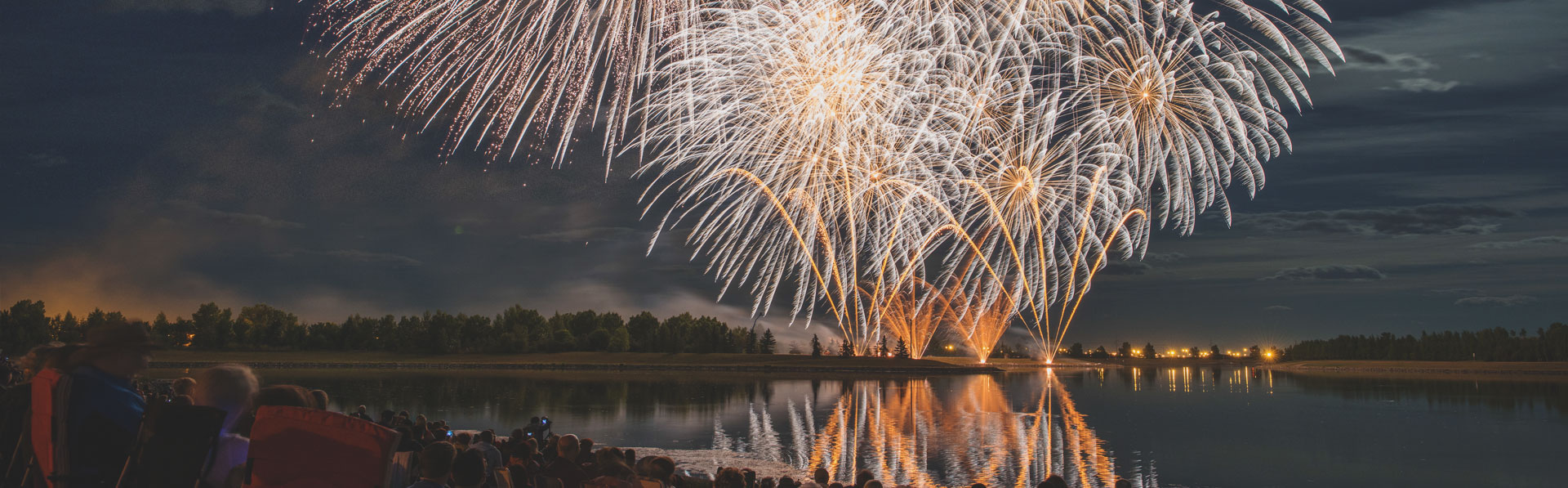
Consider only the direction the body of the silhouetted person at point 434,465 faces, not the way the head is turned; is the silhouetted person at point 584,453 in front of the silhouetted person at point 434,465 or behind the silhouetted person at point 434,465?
in front

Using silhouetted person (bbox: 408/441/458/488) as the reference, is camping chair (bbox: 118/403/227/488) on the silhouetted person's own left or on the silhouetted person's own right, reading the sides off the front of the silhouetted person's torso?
on the silhouetted person's own left

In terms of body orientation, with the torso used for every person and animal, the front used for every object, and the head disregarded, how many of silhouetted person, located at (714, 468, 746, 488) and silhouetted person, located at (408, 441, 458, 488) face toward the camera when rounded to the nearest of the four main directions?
0

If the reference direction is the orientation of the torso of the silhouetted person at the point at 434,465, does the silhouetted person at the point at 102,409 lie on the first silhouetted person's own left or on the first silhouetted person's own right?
on the first silhouetted person's own left

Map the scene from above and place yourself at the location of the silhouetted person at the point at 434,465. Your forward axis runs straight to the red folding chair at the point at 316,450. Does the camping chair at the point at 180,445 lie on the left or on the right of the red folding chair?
right

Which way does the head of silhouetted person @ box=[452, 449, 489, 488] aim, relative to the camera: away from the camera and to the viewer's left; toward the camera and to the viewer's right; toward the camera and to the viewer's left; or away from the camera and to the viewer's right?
away from the camera and to the viewer's right

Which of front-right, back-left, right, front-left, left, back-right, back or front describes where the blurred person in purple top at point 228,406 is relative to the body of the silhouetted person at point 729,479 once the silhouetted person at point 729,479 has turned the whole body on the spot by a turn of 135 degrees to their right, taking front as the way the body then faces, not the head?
right

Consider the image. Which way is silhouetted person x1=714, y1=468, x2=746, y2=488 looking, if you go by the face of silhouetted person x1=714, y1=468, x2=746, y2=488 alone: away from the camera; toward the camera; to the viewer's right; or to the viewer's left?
away from the camera

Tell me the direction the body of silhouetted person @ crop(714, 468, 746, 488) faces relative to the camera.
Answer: away from the camera

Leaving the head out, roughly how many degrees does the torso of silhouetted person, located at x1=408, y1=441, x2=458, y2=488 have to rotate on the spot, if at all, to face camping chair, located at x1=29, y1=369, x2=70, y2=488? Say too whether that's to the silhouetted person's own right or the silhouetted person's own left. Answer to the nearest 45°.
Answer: approximately 90° to the silhouetted person's own left

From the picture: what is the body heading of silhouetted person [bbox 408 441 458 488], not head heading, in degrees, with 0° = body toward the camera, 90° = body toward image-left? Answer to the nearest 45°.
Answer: approximately 225°
